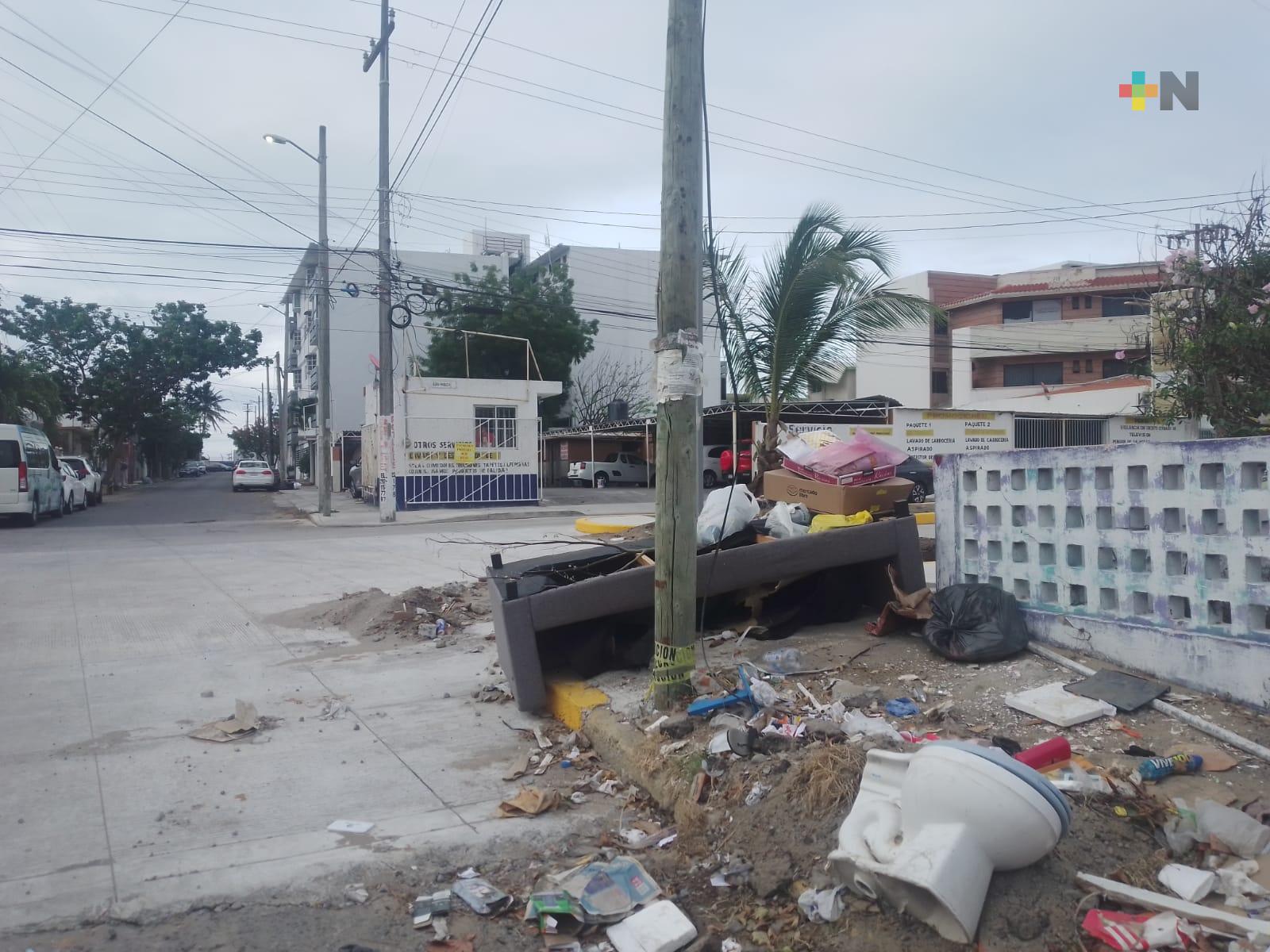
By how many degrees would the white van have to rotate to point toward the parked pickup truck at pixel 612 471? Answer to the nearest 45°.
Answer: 0° — it already faces it

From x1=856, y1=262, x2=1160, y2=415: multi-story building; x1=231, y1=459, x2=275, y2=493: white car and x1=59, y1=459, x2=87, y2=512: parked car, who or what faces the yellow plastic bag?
the multi-story building

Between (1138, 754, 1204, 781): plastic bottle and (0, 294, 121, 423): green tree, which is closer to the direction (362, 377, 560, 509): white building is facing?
the plastic bottle

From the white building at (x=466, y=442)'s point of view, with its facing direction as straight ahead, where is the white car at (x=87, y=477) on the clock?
The white car is roughly at 4 o'clock from the white building.

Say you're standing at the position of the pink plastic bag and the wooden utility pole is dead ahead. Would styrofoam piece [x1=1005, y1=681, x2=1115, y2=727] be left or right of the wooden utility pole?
left

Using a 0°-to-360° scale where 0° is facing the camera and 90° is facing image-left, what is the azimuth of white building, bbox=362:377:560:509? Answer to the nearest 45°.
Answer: approximately 0°

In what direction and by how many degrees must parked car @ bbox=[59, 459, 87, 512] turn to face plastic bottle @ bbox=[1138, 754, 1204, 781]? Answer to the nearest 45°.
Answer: approximately 135° to its right

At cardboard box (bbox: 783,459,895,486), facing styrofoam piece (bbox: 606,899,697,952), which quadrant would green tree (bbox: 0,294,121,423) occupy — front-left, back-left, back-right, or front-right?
back-right
